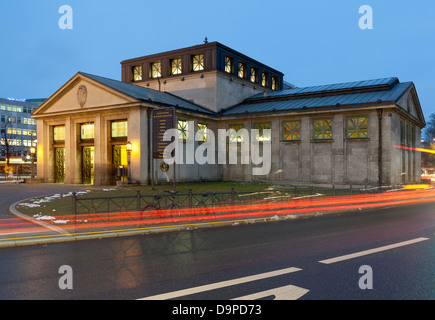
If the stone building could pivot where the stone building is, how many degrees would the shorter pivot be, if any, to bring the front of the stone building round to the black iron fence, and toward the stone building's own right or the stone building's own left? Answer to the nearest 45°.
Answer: approximately 45° to the stone building's own left

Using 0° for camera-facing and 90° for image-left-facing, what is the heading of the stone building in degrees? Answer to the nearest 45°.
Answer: approximately 45°

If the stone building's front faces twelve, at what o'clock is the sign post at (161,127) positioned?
The sign post is roughly at 11 o'clock from the stone building.
